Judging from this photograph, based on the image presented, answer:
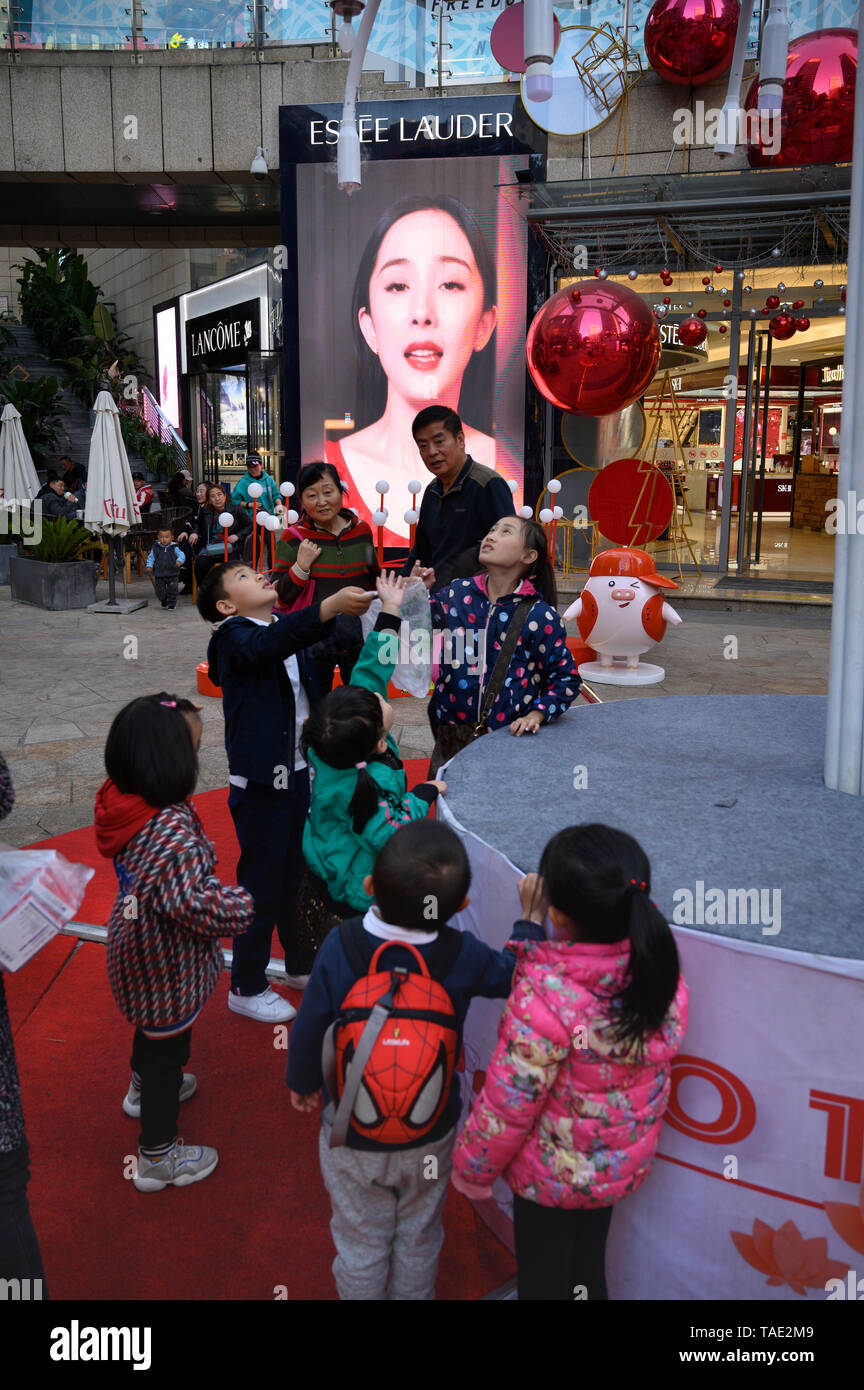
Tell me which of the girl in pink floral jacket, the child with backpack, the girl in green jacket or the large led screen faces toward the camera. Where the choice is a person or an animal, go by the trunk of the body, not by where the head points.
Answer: the large led screen

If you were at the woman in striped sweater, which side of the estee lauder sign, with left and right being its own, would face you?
front

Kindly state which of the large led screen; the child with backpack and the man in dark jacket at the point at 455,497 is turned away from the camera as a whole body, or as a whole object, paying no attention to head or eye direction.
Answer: the child with backpack

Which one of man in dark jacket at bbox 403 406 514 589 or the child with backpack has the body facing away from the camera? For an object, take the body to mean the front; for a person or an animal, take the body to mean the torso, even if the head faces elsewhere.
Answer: the child with backpack

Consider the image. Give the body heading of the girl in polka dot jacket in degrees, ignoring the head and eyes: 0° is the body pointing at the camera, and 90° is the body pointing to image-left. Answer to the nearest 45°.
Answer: approximately 45°

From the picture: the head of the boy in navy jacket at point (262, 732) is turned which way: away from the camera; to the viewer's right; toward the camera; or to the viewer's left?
to the viewer's right

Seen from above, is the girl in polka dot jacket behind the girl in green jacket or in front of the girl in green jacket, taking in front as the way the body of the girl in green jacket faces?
in front

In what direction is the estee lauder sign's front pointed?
toward the camera

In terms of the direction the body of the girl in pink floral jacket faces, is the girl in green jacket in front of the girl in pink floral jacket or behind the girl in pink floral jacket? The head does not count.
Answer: in front

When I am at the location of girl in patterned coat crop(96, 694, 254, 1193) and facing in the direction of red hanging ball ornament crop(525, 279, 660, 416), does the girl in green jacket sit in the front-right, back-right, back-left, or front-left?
front-right

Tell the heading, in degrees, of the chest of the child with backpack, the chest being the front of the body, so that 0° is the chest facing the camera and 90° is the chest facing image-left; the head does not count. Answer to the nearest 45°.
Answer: approximately 180°

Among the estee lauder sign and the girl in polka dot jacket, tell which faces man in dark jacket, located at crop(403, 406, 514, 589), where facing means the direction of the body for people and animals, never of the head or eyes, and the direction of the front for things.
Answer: the estee lauder sign

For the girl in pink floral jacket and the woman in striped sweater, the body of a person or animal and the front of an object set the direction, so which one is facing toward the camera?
the woman in striped sweater

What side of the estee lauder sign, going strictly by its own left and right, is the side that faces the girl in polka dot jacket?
front

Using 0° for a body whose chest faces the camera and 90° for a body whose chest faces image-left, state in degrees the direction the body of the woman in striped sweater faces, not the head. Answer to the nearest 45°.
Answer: approximately 0°

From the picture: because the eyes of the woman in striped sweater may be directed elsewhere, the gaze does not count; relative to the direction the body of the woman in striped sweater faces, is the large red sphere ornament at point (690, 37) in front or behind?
behind

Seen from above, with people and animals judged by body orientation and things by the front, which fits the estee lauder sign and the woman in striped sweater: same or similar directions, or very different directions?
same or similar directions

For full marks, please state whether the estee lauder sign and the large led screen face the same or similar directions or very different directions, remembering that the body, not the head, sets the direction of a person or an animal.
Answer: same or similar directions

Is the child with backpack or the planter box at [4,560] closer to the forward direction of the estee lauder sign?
the child with backpack
